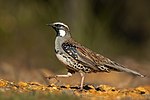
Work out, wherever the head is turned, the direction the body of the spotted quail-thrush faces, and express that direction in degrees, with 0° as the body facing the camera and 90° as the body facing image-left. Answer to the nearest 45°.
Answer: approximately 90°
